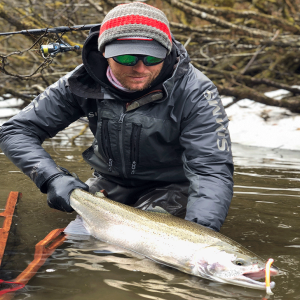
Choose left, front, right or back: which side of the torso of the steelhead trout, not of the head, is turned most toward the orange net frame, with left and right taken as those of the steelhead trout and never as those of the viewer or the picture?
back

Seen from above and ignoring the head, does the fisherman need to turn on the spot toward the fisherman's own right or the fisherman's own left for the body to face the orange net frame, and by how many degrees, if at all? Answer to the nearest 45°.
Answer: approximately 45° to the fisherman's own right

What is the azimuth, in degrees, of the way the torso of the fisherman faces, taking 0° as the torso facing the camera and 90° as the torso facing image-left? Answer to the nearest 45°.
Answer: approximately 0°

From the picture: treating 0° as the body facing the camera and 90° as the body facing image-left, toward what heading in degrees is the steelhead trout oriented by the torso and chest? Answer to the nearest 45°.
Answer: approximately 270°
